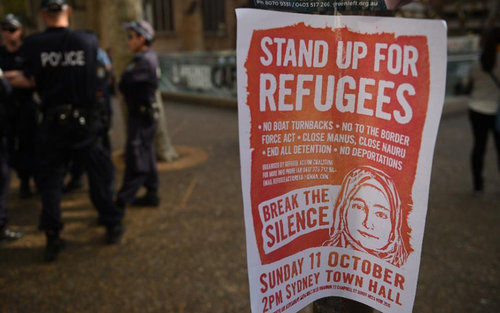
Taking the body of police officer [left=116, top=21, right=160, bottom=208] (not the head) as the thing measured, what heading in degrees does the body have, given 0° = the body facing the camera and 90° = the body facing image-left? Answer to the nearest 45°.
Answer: approximately 90°

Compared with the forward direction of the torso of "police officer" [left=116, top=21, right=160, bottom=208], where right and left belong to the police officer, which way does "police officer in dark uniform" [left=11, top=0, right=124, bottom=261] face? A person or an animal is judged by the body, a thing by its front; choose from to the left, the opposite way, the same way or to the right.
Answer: to the right

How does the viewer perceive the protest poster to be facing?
facing the viewer

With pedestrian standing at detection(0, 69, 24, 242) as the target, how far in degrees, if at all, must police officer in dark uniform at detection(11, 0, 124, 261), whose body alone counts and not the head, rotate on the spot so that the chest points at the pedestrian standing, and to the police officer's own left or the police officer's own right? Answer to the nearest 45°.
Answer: approximately 45° to the police officer's own left

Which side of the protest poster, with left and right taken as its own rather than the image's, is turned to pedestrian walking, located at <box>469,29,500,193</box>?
back

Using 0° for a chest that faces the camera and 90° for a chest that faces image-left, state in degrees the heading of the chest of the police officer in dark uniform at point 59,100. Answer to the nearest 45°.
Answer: approximately 180°

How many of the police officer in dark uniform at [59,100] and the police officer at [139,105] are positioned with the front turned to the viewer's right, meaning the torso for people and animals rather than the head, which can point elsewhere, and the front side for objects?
0
